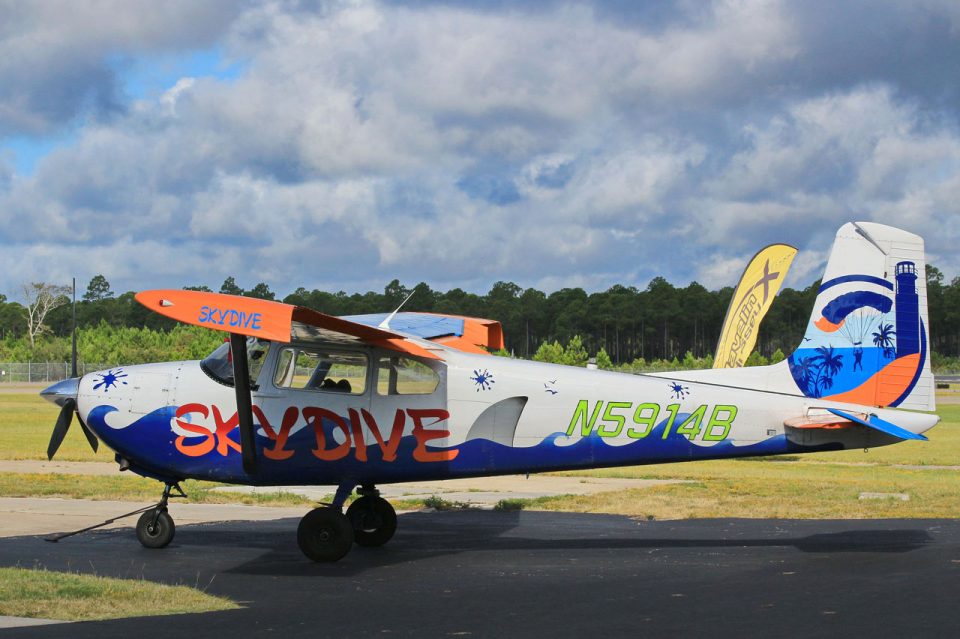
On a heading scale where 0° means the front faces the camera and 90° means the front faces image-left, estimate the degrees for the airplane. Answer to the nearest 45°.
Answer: approximately 90°

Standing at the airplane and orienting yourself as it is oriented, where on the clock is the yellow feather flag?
The yellow feather flag is roughly at 4 o'clock from the airplane.
